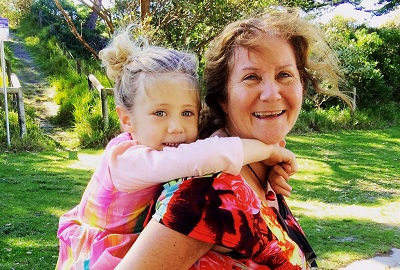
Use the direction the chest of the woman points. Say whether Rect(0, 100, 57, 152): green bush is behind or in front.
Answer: behind

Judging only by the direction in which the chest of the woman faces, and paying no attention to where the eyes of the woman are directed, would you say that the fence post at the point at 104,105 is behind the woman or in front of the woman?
behind

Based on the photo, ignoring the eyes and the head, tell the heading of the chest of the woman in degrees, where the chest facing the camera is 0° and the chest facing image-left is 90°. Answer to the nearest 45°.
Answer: approximately 315°
